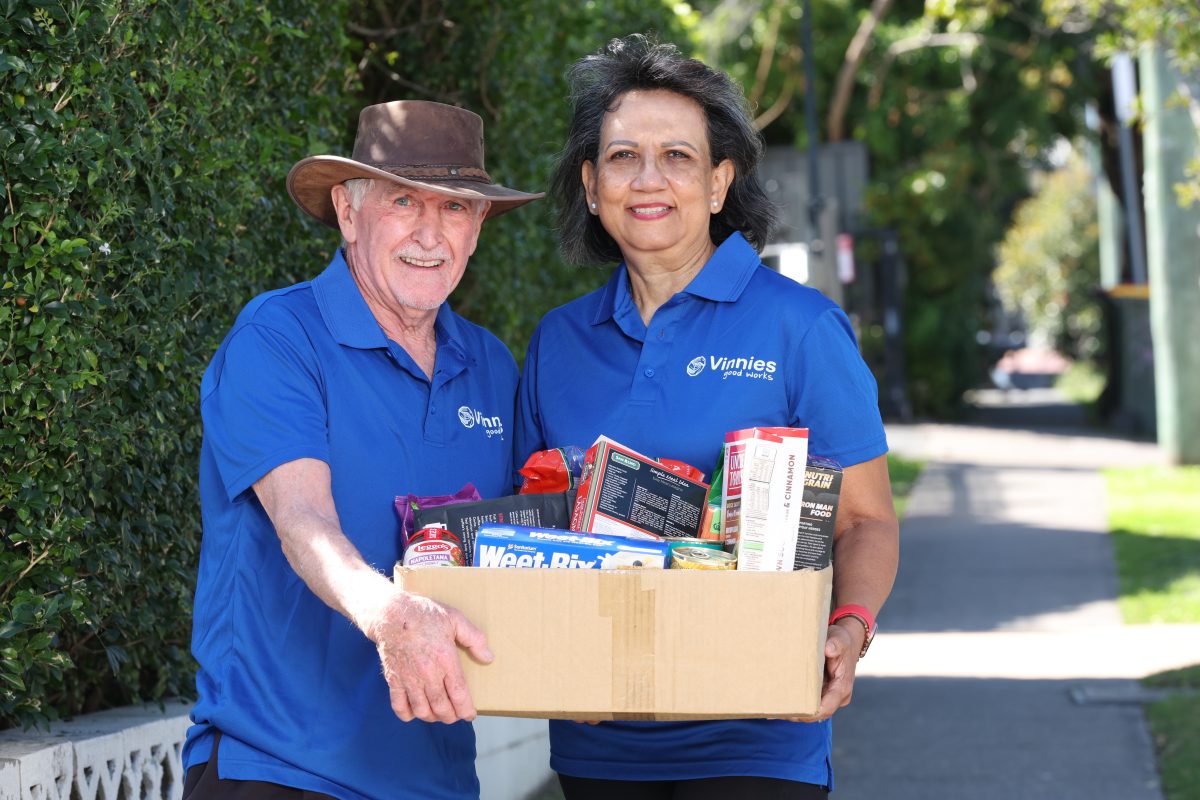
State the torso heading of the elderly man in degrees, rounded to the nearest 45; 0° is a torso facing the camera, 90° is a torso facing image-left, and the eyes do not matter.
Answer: approximately 315°

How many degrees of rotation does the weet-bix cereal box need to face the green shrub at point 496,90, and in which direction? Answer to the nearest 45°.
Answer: approximately 180°

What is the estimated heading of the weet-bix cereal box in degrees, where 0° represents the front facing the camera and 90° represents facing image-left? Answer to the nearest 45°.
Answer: approximately 0°

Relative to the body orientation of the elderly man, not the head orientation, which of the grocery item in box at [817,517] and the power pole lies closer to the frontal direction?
the grocery item in box

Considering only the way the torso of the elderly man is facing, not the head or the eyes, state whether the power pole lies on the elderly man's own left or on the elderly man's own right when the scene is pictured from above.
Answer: on the elderly man's own left
